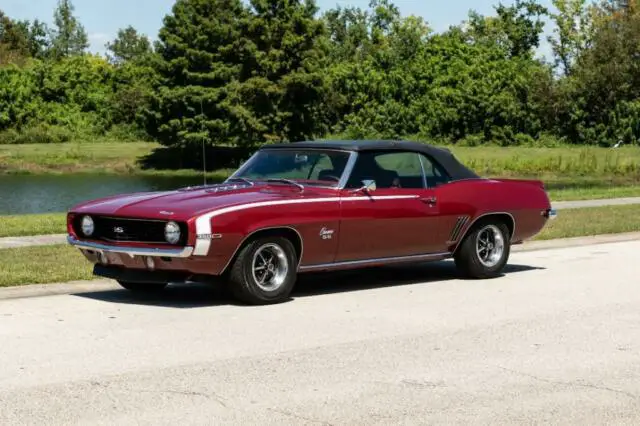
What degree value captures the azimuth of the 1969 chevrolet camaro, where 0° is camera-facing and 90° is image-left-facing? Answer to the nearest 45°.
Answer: approximately 45°
